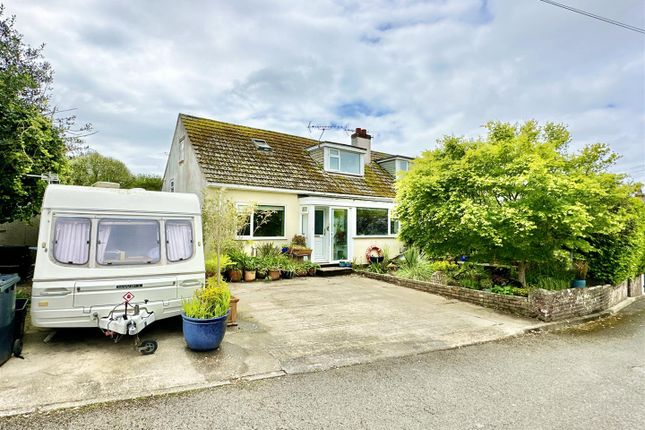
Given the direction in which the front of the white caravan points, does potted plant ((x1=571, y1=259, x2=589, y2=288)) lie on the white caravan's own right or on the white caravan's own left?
on the white caravan's own left

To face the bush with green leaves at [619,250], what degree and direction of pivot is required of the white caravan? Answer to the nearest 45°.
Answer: approximately 90° to its left

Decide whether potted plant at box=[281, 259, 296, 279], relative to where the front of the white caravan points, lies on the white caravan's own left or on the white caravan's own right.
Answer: on the white caravan's own left

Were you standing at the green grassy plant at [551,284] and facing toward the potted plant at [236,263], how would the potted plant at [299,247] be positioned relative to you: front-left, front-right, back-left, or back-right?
front-right

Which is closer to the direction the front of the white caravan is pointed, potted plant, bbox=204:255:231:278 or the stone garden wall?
the stone garden wall

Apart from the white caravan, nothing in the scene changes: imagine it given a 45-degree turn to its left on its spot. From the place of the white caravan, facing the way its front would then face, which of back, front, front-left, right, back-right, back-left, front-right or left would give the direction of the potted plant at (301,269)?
left

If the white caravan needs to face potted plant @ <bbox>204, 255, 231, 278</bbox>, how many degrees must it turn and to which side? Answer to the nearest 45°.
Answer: approximately 135° to its left

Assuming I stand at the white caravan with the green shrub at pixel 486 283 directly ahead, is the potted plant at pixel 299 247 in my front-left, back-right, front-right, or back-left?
front-left

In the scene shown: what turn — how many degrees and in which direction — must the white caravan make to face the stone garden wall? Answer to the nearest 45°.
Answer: approximately 90° to its left

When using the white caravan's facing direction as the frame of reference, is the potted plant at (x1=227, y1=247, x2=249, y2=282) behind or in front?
behind

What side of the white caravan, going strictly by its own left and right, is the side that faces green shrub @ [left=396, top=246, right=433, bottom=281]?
left

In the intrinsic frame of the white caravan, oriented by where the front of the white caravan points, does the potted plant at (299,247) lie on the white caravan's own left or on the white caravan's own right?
on the white caravan's own left

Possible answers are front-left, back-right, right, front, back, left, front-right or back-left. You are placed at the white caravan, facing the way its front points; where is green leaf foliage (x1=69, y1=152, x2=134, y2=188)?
back

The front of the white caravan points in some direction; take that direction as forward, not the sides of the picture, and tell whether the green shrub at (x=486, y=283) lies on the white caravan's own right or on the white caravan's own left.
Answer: on the white caravan's own left

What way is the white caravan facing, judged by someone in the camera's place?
facing the viewer

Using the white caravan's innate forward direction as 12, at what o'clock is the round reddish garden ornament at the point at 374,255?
The round reddish garden ornament is roughly at 8 o'clock from the white caravan.
